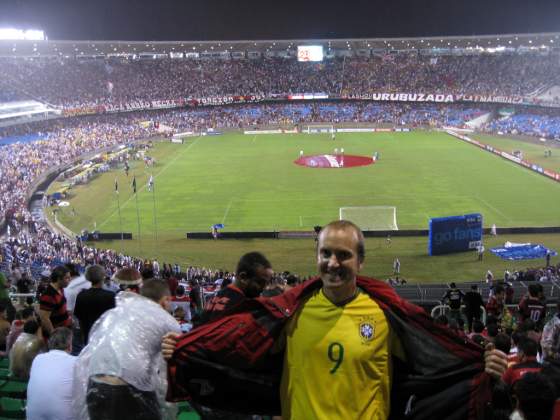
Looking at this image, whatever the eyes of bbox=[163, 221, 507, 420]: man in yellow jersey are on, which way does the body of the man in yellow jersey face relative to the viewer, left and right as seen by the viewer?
facing the viewer

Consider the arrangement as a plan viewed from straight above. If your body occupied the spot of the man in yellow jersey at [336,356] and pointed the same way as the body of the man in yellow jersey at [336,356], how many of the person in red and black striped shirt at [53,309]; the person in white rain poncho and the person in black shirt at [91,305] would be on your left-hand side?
0

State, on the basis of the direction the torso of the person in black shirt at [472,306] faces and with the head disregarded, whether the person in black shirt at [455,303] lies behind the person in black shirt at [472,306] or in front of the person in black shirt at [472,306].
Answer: in front

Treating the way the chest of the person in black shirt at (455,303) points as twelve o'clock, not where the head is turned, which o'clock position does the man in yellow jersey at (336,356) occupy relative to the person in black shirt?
The man in yellow jersey is roughly at 6 o'clock from the person in black shirt.

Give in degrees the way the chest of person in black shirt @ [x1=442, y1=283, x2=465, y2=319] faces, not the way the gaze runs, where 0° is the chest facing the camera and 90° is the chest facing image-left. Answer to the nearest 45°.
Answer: approximately 180°

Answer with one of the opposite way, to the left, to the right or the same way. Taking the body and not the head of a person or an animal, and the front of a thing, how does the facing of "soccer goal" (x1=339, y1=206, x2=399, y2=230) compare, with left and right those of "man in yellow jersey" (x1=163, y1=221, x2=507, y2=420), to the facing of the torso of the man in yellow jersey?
the opposite way

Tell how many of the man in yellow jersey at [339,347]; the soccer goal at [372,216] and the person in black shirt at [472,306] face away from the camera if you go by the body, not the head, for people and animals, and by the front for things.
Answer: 2

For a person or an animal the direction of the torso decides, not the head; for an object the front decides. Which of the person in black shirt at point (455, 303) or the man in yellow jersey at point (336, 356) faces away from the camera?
the person in black shirt

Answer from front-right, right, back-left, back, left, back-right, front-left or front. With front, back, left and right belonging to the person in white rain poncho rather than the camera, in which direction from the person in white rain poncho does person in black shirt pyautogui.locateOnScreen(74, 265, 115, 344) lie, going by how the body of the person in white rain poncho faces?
front-left

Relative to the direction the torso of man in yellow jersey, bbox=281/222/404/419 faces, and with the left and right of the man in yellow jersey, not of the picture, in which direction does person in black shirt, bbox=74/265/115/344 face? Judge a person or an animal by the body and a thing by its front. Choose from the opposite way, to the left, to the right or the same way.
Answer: the opposite way

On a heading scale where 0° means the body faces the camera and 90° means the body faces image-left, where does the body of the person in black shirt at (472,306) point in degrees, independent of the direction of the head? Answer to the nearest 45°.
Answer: approximately 180°

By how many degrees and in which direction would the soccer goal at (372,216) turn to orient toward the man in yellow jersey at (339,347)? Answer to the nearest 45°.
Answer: approximately 180°

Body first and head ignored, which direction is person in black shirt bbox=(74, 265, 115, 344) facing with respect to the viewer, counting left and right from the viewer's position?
facing away from the viewer

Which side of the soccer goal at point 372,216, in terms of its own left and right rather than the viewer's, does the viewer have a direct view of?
back

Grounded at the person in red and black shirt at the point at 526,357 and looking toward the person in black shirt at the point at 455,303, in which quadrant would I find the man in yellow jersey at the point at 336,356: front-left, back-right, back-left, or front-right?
back-left

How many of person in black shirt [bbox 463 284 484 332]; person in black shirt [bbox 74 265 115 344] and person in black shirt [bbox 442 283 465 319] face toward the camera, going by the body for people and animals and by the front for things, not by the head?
0

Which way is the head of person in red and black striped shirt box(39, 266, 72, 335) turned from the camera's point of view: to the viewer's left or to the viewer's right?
to the viewer's right

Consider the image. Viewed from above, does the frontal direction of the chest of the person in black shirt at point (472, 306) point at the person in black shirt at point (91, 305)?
no

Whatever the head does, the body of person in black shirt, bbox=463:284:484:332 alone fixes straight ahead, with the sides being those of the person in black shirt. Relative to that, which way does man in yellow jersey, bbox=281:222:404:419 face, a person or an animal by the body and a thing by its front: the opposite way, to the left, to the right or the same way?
the opposite way
